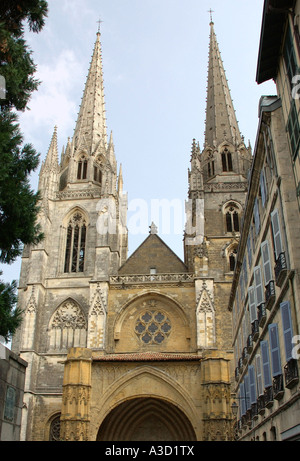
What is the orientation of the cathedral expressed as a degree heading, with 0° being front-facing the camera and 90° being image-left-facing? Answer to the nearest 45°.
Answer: approximately 0°

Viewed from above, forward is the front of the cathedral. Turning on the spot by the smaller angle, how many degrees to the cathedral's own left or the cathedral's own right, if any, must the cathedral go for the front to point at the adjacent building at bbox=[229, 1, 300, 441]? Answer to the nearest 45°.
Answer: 0° — it already faces it

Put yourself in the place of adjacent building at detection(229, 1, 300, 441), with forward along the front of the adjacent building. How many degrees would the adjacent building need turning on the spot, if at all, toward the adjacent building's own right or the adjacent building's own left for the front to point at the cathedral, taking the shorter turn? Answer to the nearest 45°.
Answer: approximately 45° to the adjacent building's own right

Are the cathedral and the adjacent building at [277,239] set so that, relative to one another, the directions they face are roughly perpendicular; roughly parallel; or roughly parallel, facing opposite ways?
roughly perpendicular

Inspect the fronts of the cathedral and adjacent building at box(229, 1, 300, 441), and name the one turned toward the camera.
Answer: the cathedral

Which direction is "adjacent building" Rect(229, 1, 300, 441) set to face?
to the viewer's left

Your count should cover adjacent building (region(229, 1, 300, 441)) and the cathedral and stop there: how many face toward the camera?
1
